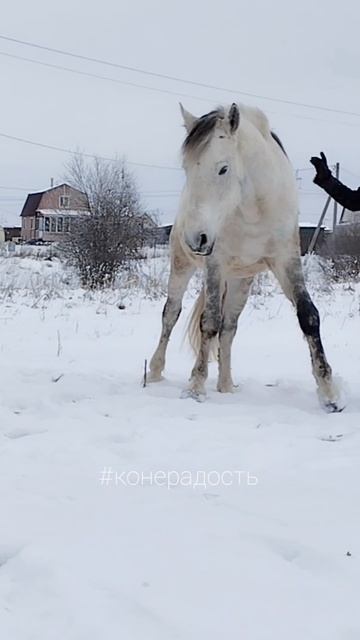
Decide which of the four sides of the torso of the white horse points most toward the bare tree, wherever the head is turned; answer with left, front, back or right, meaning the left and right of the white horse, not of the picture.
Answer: back

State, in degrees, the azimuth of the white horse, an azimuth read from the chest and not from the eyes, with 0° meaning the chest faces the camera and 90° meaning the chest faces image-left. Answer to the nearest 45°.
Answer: approximately 0°

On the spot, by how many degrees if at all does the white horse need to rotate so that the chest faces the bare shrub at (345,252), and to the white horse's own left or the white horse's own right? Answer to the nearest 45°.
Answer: approximately 180°
